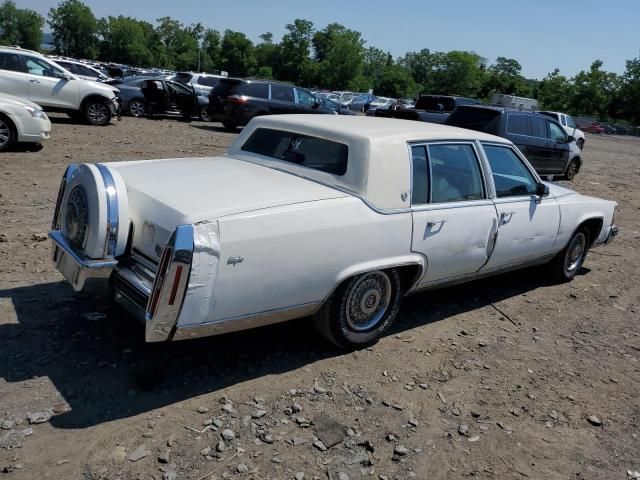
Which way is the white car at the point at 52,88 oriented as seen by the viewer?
to the viewer's right

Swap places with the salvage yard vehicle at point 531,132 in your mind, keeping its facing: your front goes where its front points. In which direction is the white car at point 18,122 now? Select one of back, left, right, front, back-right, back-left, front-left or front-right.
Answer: back

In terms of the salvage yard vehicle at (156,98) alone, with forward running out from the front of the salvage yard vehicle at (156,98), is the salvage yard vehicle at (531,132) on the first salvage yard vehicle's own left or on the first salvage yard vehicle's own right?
on the first salvage yard vehicle's own right

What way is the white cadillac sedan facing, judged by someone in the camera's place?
facing away from the viewer and to the right of the viewer

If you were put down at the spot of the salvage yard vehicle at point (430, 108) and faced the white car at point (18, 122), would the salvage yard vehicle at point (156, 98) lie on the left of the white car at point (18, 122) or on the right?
right

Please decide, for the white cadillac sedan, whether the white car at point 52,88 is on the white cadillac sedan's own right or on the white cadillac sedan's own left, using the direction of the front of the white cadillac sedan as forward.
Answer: on the white cadillac sedan's own left

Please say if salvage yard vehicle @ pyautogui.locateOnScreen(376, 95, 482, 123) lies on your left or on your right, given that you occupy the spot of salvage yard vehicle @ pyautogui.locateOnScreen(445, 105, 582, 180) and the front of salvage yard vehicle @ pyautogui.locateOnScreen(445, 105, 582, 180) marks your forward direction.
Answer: on your left

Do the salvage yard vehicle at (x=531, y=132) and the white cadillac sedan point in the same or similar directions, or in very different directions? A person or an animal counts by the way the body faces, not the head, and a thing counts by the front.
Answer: same or similar directions

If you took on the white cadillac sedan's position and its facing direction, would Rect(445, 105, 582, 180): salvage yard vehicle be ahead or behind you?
ahead

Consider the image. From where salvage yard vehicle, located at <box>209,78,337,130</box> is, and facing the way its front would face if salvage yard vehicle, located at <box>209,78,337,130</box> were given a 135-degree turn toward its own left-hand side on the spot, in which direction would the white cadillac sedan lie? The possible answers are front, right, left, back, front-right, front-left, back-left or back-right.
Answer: left

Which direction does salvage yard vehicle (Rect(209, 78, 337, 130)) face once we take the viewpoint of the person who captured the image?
facing away from the viewer and to the right of the viewer

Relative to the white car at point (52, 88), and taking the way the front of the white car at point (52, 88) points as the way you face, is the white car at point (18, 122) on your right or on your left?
on your right

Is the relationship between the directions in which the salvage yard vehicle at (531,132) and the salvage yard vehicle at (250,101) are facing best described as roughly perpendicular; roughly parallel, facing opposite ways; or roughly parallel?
roughly parallel

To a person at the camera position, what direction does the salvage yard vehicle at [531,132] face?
facing away from the viewer and to the right of the viewer

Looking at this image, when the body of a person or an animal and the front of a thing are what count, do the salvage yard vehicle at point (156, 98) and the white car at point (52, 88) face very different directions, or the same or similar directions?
same or similar directions
